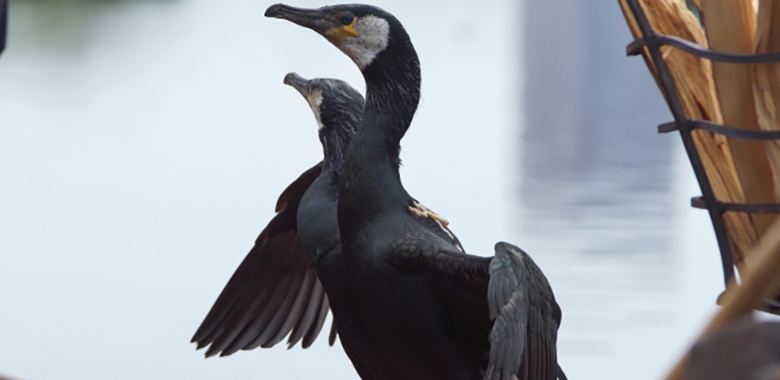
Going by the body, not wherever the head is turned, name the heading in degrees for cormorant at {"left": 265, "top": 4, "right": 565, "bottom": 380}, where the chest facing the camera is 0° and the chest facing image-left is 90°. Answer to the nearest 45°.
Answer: approximately 90°
